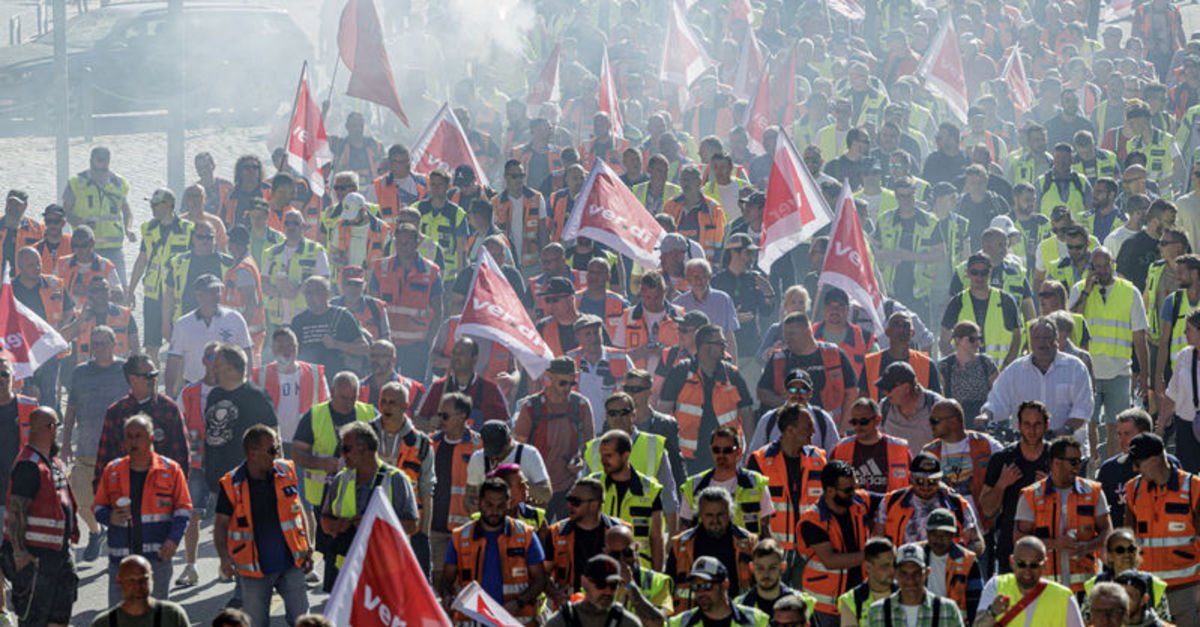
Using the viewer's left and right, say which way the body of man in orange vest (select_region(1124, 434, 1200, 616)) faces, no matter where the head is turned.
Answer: facing the viewer and to the left of the viewer

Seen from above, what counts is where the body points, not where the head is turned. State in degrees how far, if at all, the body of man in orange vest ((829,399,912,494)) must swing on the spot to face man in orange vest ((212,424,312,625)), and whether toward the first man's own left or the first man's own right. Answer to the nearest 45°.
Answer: approximately 90° to the first man's own right

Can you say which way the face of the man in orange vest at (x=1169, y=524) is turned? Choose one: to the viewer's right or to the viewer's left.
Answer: to the viewer's left

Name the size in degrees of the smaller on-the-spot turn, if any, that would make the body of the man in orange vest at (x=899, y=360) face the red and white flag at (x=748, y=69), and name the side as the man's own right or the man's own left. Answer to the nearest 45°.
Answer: approximately 180°

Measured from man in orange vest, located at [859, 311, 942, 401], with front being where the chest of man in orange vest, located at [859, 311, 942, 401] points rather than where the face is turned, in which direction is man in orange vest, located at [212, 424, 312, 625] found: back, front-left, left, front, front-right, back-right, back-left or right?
front-right

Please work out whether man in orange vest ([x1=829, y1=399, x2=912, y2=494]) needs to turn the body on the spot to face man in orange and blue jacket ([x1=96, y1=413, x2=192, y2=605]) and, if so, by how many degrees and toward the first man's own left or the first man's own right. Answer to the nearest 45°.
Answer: approximately 90° to the first man's own right

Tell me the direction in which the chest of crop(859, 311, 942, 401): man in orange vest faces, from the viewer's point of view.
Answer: toward the camera

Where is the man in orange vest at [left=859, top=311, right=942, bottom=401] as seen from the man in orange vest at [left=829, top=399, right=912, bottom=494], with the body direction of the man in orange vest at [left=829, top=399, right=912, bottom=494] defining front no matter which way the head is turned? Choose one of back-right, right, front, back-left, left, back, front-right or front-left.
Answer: back
